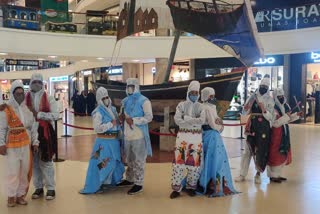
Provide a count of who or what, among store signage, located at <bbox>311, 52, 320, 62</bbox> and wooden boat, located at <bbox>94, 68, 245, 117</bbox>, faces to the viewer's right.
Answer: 1

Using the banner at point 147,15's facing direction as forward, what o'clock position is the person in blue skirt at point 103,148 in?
The person in blue skirt is roughly at 12 o'clock from the banner.

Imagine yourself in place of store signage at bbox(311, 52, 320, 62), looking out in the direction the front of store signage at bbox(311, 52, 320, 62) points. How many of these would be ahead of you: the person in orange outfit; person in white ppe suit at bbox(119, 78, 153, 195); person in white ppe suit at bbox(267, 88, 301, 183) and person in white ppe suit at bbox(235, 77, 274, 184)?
4

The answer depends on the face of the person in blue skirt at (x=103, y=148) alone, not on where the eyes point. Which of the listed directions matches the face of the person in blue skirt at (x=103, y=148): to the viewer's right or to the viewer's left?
to the viewer's right

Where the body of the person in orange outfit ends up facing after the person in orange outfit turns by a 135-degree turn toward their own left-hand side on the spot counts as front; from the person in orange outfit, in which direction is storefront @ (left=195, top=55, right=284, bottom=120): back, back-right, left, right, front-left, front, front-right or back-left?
front

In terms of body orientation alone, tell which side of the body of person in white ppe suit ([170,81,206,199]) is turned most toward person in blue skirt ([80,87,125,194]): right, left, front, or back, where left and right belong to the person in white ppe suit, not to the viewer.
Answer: right

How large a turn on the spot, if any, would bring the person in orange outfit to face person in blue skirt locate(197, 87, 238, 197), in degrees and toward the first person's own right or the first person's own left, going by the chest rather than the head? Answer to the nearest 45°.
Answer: approximately 90° to the first person's own left

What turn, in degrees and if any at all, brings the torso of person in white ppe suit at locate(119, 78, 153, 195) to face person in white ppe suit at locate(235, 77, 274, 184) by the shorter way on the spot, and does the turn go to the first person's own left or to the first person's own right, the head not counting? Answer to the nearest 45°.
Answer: approximately 135° to the first person's own left
